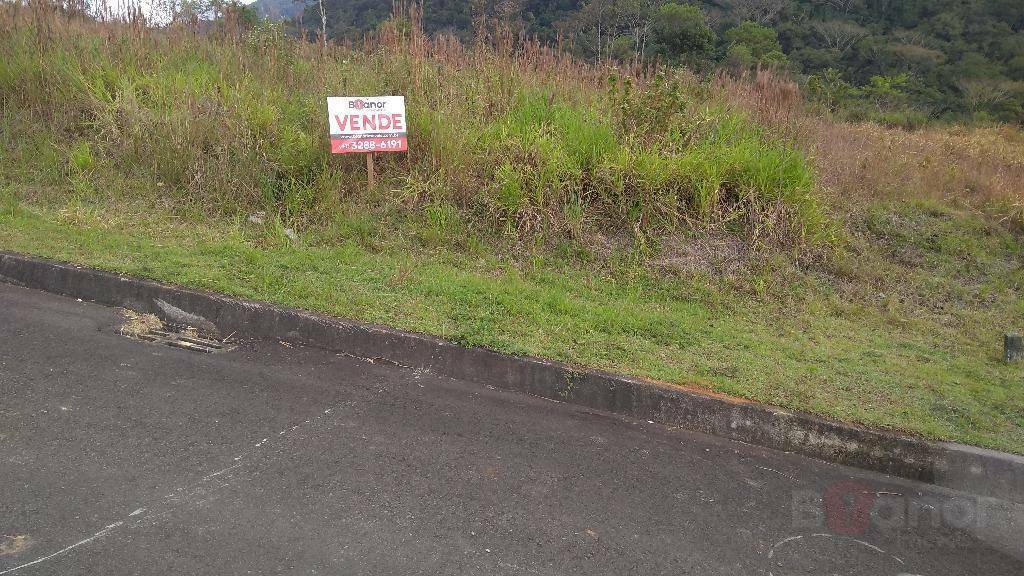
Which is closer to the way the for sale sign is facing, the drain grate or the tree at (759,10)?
the drain grate

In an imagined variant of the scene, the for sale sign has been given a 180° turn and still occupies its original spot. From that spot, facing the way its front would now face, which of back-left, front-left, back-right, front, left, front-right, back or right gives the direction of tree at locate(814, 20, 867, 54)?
front-right

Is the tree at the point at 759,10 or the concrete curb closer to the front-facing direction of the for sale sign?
the concrete curb

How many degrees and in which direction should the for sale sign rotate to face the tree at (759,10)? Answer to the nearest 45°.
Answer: approximately 135° to its left

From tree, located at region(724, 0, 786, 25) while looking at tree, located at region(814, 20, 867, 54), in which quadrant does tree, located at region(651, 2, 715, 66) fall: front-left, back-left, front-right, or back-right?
front-right

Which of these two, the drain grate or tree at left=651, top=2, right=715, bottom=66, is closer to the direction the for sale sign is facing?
the drain grate

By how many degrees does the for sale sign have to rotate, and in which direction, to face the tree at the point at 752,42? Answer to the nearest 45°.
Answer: approximately 135° to its left

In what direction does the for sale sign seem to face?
toward the camera

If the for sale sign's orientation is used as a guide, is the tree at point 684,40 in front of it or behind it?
behind

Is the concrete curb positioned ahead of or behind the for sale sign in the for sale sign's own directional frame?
ahead

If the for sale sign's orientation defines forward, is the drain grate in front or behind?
in front
